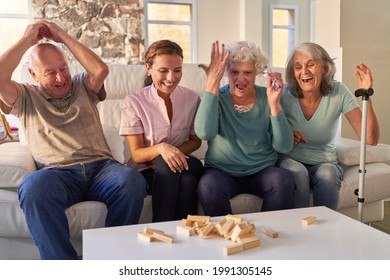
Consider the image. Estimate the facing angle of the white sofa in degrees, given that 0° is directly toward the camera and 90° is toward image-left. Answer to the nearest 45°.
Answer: approximately 0°

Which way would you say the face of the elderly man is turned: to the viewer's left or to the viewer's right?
to the viewer's right

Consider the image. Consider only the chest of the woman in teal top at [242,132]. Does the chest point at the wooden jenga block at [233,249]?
yes

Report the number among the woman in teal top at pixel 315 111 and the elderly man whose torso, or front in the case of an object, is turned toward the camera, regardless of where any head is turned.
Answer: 2

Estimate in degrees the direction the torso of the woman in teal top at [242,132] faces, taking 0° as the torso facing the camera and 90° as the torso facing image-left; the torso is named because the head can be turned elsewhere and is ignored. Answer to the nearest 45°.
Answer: approximately 0°
